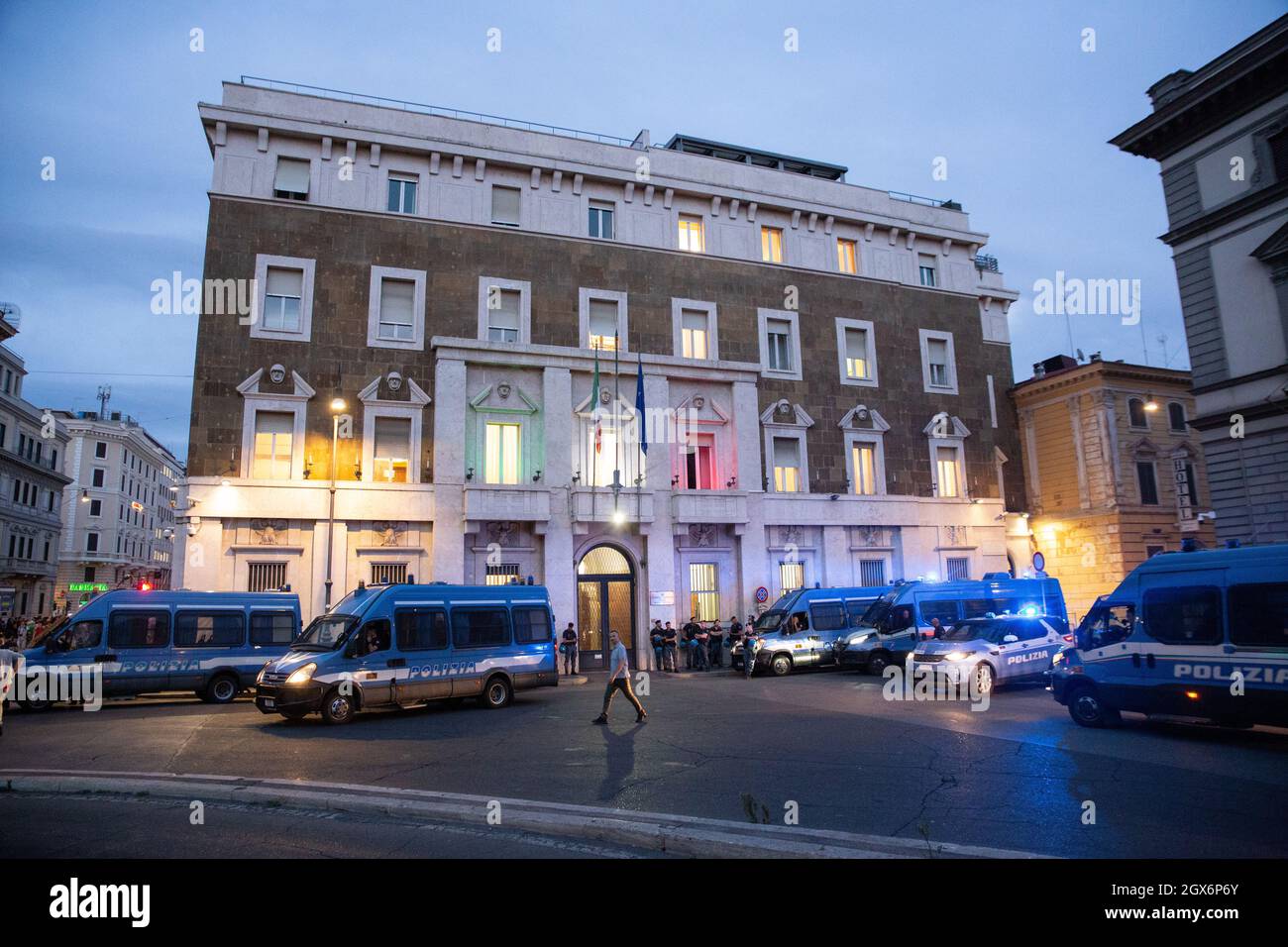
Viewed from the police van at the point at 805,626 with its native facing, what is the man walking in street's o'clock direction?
The man walking in street is roughly at 11 o'clock from the police van.

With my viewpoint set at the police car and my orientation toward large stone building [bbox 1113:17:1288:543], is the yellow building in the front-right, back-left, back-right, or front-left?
front-left

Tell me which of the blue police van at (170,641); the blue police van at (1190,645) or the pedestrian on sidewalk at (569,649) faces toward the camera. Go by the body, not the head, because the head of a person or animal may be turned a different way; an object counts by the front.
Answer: the pedestrian on sidewalk

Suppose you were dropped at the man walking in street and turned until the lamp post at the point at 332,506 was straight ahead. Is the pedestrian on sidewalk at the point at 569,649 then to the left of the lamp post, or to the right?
right

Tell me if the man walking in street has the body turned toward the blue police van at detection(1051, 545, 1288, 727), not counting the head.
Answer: no

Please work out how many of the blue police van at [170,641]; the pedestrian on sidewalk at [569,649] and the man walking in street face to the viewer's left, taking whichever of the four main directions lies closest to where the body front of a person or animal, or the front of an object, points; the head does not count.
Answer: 2

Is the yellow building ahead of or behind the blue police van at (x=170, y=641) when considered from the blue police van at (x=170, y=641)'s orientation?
behind

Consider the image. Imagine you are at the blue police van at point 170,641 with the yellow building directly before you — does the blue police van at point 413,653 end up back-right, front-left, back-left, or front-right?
front-right

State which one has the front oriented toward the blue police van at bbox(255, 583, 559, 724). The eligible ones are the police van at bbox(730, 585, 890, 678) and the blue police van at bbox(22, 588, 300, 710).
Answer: the police van

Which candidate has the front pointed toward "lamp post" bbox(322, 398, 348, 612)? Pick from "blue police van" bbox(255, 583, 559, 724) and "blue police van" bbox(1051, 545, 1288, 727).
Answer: "blue police van" bbox(1051, 545, 1288, 727)

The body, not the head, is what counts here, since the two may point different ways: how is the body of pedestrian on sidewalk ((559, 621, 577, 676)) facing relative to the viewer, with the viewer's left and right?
facing the viewer

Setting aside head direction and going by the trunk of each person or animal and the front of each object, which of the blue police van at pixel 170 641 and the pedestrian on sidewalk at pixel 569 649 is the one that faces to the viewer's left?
the blue police van

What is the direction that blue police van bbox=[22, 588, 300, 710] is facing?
to the viewer's left

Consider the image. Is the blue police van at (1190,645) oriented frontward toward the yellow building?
no

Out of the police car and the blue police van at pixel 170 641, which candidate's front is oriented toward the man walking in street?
the police car

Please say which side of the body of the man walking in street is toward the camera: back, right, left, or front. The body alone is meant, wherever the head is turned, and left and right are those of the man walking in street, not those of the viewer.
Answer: left

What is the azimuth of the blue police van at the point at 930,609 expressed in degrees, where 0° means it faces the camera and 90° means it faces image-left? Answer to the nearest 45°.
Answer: approximately 45°

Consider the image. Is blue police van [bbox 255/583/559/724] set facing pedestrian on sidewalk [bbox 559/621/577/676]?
no

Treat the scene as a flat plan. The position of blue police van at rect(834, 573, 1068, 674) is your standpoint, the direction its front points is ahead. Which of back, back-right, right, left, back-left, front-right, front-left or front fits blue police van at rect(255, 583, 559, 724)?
front

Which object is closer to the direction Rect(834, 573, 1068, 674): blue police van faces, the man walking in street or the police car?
the man walking in street

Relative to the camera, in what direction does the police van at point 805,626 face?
facing the viewer and to the left of the viewer

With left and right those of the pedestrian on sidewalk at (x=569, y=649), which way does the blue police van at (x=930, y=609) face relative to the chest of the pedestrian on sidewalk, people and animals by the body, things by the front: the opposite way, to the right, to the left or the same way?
to the right
